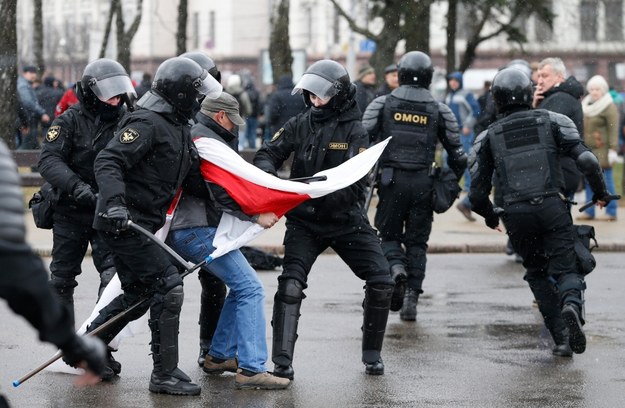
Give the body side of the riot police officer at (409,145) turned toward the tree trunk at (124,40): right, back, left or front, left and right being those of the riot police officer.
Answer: front

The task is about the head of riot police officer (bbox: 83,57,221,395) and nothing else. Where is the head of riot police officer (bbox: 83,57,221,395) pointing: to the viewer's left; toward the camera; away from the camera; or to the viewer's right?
to the viewer's right

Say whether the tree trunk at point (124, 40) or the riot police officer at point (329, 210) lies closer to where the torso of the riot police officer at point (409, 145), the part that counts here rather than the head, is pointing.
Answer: the tree trunk

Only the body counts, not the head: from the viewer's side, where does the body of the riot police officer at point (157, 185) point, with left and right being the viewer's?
facing to the right of the viewer

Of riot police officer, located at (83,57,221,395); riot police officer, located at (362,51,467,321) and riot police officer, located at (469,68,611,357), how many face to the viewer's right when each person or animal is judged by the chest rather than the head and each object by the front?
1

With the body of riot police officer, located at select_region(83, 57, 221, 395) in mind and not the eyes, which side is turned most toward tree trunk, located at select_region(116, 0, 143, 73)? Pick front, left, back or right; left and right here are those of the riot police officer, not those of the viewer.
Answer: left

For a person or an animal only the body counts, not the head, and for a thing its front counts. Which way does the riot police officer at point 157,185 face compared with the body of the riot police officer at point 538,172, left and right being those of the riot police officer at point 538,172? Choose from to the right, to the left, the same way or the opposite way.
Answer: to the right

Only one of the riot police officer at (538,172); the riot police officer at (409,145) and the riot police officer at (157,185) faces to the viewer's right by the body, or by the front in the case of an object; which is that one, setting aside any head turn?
the riot police officer at (157,185)

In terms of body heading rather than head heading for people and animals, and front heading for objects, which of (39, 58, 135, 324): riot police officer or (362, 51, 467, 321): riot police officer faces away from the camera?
(362, 51, 467, 321): riot police officer

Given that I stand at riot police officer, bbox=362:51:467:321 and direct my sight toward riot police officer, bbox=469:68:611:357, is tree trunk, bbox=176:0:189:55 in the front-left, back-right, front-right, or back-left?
back-left

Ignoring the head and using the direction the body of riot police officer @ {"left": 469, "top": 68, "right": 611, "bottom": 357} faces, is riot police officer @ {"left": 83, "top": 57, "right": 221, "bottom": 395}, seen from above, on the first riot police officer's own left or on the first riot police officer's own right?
on the first riot police officer's own left

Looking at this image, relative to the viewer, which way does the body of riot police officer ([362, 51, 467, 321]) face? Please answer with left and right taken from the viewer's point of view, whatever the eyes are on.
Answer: facing away from the viewer

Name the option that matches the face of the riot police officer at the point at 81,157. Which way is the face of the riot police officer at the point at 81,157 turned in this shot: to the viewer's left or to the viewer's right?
to the viewer's right

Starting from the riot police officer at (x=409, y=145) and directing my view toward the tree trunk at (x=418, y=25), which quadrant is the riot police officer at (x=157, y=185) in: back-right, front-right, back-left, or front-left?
back-left

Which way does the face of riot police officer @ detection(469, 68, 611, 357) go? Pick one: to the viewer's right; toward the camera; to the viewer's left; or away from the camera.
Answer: away from the camera

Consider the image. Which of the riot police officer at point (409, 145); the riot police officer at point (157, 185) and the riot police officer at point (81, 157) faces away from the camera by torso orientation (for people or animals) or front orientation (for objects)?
the riot police officer at point (409, 145)

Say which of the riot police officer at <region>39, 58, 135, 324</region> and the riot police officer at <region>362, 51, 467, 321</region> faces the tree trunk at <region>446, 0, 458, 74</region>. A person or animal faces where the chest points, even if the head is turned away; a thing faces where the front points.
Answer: the riot police officer at <region>362, 51, 467, 321</region>

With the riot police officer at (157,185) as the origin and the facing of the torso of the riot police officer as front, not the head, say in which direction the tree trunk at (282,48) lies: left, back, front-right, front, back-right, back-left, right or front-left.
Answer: left

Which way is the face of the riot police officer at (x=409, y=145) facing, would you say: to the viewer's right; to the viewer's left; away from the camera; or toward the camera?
away from the camera

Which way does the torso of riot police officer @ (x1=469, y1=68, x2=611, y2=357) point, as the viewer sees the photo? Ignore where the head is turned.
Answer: away from the camera
